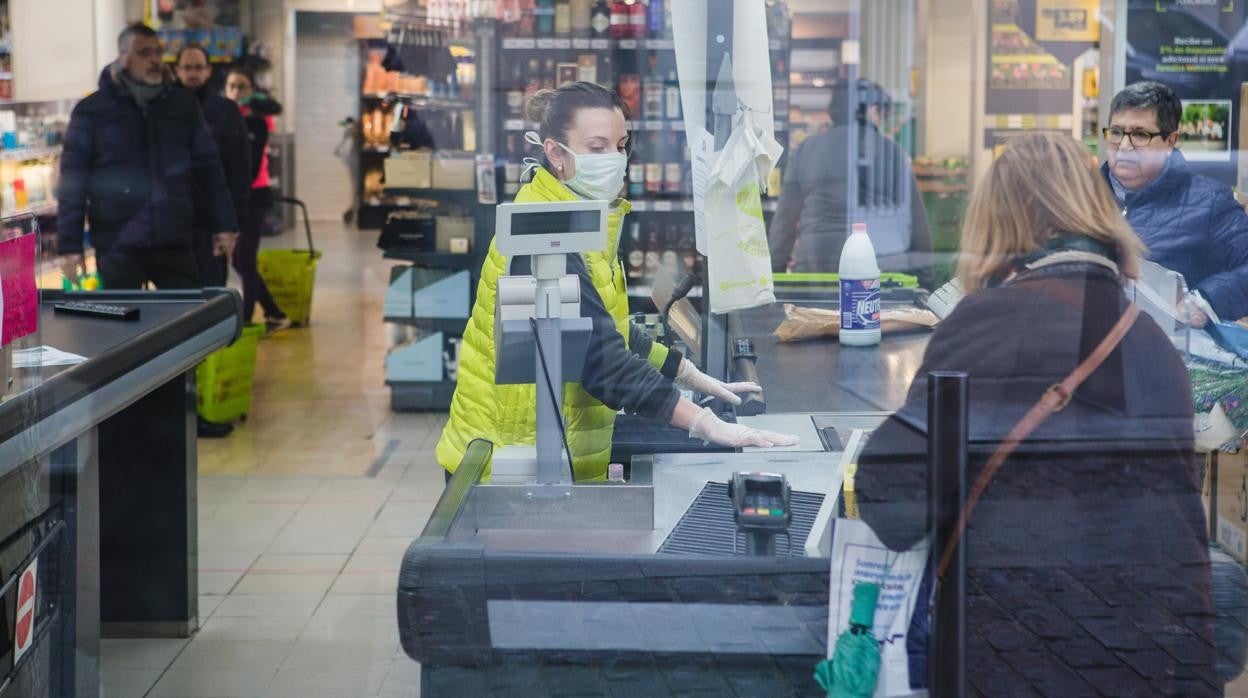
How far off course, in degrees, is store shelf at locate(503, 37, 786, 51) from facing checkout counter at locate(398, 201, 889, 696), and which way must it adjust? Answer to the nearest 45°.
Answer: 0° — it already faces it

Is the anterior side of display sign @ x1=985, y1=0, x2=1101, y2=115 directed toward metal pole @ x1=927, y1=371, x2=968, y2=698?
yes
